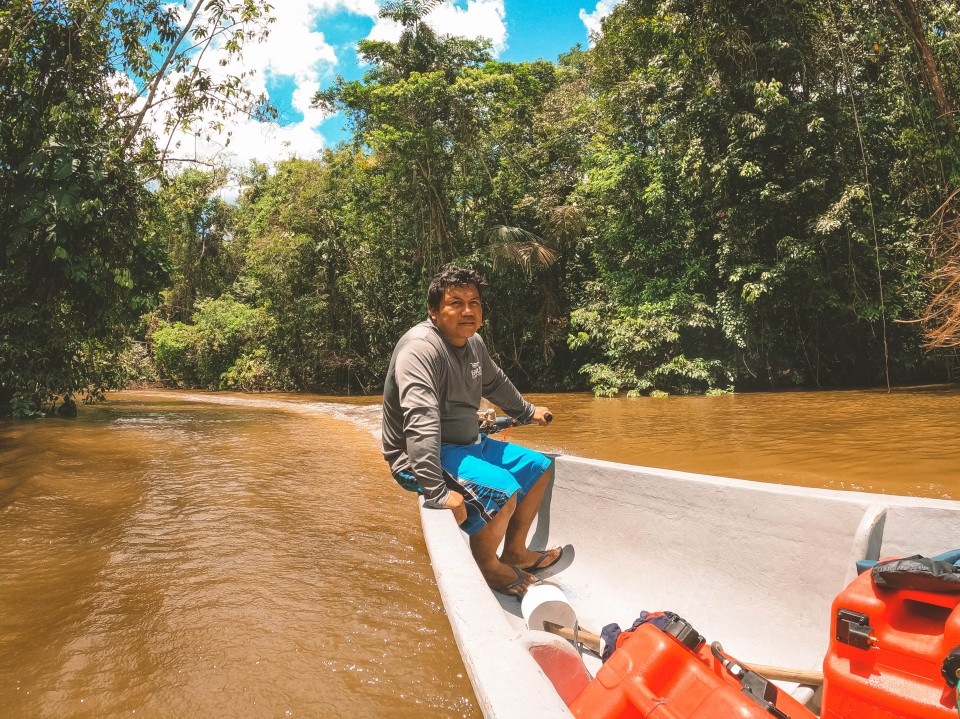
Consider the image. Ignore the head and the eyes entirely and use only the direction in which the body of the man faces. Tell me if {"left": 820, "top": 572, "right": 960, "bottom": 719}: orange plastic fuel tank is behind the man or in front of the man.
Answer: in front

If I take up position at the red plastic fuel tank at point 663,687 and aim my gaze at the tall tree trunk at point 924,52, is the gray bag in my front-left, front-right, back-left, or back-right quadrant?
front-right

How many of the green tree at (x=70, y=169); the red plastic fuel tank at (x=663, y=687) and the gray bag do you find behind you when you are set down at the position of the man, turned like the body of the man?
1

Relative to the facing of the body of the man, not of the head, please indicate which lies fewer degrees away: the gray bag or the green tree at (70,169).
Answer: the gray bag

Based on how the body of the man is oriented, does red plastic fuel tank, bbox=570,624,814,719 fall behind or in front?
in front

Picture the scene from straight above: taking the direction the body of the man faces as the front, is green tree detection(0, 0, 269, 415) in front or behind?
behind

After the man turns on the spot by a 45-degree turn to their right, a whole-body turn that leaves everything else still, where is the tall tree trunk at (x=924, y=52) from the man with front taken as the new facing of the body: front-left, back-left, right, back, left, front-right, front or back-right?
back-left

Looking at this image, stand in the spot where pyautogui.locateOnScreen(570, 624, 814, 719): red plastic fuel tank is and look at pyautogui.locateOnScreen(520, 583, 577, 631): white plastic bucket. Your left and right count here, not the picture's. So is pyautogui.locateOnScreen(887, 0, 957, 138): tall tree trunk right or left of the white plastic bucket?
right

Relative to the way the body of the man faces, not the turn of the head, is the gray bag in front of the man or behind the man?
in front

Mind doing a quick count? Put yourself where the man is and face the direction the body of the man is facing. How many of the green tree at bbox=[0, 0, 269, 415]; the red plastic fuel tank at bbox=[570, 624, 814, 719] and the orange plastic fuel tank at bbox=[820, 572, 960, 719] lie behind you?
1

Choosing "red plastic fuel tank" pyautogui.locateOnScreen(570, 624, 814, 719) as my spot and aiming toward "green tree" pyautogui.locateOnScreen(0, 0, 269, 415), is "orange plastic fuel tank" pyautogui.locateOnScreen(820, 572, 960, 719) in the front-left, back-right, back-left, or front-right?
back-right
